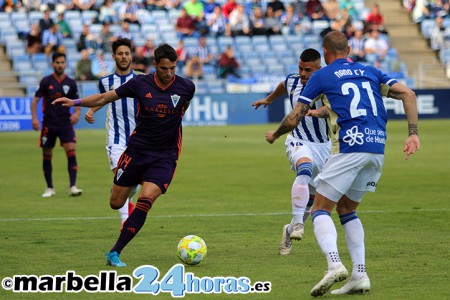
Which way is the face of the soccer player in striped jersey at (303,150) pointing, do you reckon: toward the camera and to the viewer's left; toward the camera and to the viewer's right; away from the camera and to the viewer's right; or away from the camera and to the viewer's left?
toward the camera and to the viewer's left

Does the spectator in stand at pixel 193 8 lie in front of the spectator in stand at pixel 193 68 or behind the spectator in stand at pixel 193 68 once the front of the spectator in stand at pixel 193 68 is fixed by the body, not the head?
behind

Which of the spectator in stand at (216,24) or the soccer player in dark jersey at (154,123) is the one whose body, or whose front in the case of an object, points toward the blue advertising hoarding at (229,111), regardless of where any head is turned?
the spectator in stand

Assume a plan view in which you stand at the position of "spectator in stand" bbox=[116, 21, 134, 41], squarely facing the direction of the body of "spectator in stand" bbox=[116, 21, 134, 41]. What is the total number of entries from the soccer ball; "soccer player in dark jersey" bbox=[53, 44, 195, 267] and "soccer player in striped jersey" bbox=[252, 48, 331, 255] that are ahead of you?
3

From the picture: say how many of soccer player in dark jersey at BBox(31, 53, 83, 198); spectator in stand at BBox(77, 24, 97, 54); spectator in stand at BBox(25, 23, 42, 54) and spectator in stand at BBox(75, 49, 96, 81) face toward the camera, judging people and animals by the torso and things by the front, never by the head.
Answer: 4

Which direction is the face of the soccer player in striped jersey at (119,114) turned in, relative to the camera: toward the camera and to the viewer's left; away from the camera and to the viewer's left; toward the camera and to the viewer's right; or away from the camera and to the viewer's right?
toward the camera and to the viewer's right

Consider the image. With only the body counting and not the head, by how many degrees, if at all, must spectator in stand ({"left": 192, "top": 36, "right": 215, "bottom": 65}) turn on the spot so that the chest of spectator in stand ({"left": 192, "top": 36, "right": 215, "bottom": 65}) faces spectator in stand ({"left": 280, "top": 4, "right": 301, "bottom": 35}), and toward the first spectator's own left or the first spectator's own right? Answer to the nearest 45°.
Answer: approximately 135° to the first spectator's own left

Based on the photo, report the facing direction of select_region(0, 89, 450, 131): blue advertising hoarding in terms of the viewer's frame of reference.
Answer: facing the viewer

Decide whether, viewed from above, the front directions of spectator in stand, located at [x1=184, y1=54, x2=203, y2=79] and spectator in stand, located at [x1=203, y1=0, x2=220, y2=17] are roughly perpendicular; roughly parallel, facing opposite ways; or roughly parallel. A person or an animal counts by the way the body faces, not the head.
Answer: roughly parallel

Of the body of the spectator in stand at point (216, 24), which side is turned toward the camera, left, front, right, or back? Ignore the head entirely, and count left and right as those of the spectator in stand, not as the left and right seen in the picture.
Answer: front

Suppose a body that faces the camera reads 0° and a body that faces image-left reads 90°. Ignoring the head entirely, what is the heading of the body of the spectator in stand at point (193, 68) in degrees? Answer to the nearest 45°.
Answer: approximately 0°

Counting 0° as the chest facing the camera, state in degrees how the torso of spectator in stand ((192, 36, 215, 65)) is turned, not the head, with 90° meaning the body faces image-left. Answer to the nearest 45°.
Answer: approximately 0°

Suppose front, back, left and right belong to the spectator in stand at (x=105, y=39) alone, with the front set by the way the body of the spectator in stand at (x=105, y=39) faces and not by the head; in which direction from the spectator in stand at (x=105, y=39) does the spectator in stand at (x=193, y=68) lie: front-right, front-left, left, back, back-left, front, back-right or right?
left

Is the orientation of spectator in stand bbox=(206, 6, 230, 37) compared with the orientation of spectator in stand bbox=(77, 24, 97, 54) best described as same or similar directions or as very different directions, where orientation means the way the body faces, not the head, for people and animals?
same or similar directions

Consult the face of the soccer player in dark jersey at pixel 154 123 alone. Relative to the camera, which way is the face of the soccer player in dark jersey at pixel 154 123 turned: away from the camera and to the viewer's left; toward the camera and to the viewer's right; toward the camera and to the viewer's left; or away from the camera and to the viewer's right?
toward the camera and to the viewer's right

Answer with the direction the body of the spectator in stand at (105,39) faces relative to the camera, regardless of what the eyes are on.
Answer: toward the camera

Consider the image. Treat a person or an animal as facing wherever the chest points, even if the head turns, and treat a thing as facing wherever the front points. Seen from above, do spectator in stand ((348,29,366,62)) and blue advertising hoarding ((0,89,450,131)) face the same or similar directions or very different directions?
same or similar directions

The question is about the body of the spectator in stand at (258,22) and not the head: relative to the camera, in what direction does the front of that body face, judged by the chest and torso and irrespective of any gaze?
toward the camera

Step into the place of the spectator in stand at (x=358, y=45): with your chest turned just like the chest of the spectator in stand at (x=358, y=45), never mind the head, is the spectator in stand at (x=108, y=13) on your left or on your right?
on your right

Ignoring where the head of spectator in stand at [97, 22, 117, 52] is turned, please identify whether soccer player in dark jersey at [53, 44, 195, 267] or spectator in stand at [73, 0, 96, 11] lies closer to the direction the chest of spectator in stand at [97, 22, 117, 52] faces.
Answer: the soccer player in dark jersey

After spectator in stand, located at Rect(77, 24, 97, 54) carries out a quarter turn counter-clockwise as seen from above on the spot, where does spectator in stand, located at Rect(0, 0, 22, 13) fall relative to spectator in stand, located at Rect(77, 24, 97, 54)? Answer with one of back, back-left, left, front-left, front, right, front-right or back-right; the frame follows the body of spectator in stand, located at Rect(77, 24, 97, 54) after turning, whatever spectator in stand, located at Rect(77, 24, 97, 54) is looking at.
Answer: back-left

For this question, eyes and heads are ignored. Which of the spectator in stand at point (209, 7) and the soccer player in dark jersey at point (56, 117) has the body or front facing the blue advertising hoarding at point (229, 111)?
the spectator in stand
